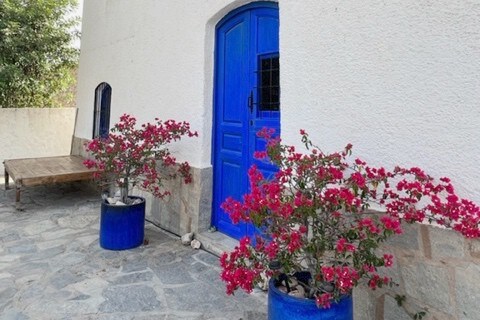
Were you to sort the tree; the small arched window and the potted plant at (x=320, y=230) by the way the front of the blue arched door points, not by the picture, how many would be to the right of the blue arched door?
2

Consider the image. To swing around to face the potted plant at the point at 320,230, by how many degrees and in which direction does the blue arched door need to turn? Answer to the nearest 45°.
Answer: approximately 45° to its left

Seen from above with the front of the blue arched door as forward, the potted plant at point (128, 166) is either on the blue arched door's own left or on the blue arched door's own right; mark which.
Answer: on the blue arched door's own right

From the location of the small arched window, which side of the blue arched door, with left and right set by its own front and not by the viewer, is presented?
right

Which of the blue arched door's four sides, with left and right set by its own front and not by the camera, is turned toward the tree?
right

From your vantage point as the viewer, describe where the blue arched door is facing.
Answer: facing the viewer and to the left of the viewer

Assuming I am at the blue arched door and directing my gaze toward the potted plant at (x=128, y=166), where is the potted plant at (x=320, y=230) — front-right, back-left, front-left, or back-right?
back-left
